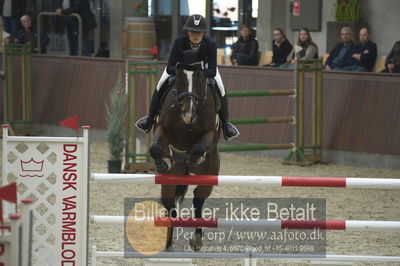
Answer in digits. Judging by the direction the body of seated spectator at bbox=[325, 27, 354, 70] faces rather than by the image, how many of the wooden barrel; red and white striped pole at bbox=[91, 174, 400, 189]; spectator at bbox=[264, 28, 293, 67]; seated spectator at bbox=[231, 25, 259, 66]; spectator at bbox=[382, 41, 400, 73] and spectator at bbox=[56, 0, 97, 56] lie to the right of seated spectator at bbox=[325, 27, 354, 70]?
4

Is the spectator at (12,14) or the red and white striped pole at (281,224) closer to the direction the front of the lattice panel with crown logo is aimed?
the red and white striped pole

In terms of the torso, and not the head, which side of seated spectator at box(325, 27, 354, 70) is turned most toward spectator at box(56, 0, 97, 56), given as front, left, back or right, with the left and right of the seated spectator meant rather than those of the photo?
right

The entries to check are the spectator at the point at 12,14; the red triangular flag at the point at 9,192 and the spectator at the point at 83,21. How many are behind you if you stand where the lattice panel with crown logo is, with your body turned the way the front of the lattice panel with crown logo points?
2

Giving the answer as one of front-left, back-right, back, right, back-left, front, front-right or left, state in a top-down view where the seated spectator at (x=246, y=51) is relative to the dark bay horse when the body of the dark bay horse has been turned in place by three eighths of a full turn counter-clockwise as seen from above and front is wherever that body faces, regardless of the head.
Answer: front-left

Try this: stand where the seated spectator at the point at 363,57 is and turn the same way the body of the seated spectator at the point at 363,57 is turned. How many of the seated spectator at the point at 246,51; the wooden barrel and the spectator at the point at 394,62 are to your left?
1

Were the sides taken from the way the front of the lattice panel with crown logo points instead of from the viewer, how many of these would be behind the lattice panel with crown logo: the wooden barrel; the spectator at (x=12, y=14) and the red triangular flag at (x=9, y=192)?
2

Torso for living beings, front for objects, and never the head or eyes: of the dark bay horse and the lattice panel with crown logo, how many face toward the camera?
2

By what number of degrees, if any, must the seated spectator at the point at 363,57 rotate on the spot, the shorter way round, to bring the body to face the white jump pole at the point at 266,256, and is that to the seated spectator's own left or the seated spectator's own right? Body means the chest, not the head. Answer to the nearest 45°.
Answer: approximately 45° to the seated spectator's own left
